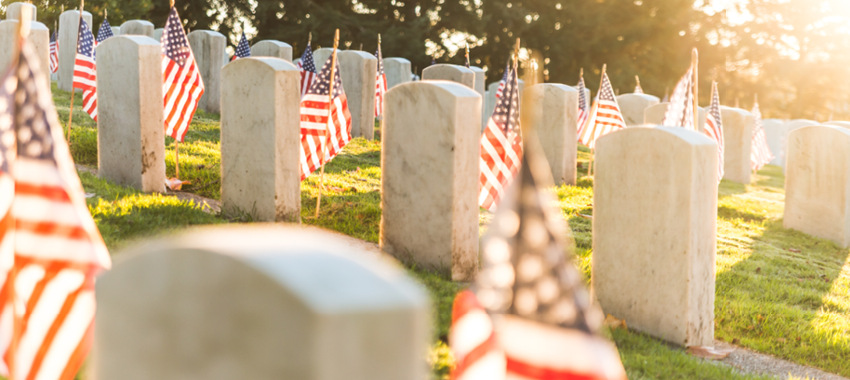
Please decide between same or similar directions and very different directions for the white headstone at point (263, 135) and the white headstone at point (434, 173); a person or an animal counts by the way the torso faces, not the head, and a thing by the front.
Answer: same or similar directions

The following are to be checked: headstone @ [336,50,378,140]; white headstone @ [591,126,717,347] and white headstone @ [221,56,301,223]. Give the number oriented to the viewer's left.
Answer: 0

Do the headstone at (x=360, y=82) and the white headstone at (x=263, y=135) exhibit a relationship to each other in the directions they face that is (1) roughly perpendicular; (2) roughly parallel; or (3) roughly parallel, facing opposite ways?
roughly parallel

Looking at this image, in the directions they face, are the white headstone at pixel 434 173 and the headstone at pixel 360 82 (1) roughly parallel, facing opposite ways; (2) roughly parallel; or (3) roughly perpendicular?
roughly parallel
